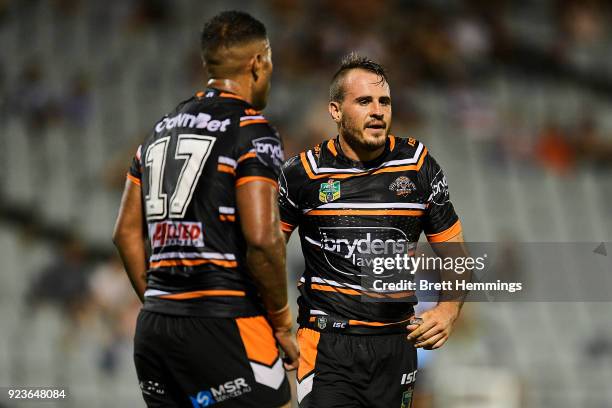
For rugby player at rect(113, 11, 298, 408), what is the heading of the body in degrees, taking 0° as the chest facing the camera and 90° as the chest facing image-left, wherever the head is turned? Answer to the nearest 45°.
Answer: approximately 225°

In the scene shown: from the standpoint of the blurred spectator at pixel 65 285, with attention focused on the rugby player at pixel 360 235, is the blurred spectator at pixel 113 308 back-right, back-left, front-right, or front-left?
front-left

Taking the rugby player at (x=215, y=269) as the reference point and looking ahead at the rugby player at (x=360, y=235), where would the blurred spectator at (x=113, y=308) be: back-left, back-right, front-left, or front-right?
front-left

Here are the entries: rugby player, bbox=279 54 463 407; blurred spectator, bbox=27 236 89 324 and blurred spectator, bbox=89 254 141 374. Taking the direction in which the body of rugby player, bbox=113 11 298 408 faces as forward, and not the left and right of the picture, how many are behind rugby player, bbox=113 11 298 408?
0

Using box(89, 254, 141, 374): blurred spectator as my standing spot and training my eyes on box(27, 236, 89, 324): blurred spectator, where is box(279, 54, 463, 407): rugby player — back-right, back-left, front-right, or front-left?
back-left

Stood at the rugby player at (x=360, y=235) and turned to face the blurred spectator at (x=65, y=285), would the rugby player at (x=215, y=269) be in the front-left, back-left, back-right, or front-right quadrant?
back-left

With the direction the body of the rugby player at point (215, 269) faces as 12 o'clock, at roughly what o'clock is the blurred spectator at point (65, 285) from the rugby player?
The blurred spectator is roughly at 10 o'clock from the rugby player.

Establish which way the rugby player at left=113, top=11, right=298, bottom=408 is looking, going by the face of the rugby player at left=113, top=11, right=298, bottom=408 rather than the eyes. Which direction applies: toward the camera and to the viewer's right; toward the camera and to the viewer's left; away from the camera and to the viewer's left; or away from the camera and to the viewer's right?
away from the camera and to the viewer's right

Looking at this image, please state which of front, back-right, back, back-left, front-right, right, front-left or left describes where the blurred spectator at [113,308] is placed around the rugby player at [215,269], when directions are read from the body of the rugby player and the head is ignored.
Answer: front-left

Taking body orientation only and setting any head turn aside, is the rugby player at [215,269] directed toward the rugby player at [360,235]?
yes

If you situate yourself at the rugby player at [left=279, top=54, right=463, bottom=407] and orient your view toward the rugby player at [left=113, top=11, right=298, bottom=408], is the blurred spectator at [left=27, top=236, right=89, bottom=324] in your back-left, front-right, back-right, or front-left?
back-right
